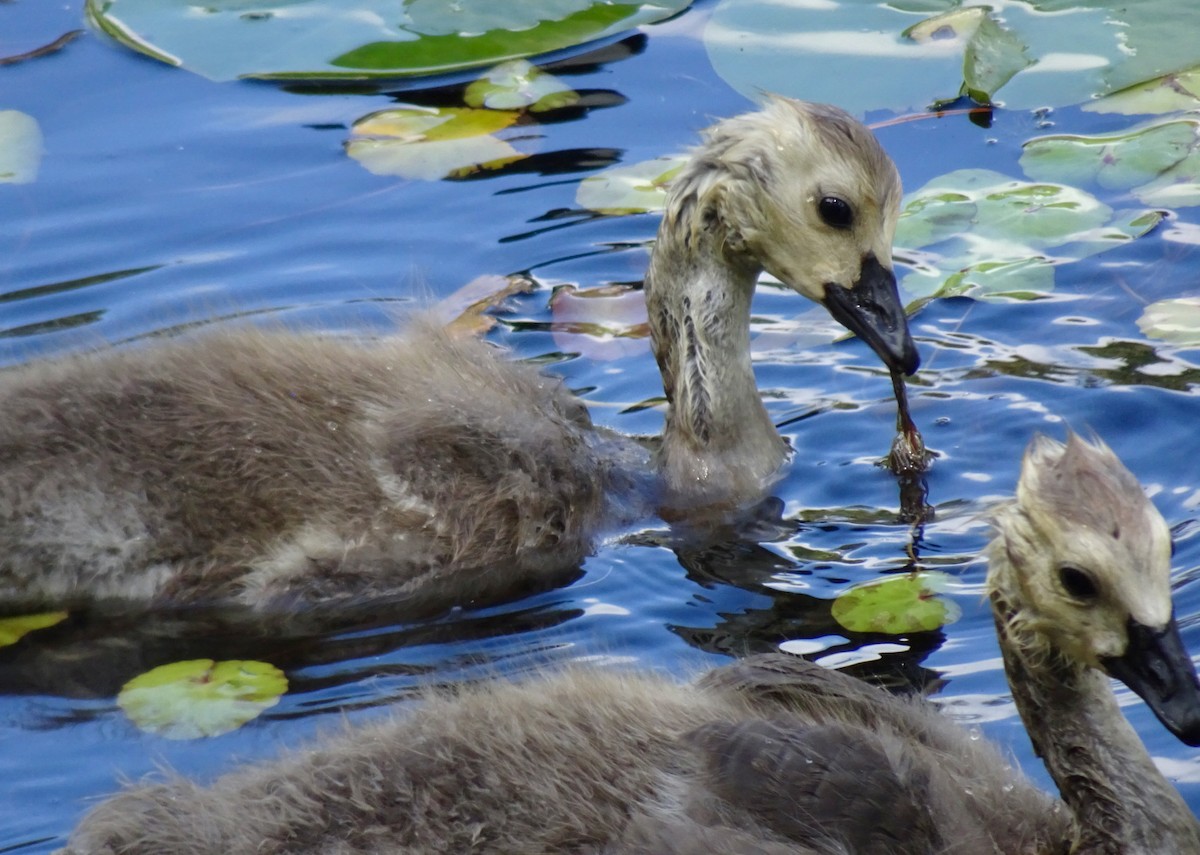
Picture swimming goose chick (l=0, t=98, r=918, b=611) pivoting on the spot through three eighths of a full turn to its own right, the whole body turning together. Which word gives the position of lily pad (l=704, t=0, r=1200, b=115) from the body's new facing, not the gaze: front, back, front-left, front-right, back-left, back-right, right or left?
back

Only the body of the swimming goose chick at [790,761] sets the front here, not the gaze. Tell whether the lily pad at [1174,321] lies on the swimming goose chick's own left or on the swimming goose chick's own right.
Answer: on the swimming goose chick's own left

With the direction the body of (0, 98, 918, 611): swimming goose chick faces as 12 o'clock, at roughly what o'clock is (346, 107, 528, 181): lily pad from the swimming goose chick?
The lily pad is roughly at 9 o'clock from the swimming goose chick.

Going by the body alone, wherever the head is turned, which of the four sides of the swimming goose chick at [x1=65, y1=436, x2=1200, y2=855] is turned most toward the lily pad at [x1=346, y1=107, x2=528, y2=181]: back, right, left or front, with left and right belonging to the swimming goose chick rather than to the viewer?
left

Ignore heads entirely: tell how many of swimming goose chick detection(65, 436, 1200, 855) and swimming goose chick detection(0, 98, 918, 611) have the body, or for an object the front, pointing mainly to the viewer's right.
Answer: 2

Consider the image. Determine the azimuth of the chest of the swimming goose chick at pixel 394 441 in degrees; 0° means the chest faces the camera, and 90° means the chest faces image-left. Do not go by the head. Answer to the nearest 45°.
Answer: approximately 270°

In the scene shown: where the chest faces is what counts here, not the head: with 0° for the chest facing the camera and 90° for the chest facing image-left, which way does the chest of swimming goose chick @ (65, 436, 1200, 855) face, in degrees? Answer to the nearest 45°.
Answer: approximately 270°

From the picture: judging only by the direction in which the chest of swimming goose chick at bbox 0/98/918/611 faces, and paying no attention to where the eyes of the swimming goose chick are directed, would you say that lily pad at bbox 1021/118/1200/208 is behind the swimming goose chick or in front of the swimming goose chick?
in front

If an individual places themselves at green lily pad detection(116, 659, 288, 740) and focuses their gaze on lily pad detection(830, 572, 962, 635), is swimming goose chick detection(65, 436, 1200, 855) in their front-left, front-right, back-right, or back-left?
front-right

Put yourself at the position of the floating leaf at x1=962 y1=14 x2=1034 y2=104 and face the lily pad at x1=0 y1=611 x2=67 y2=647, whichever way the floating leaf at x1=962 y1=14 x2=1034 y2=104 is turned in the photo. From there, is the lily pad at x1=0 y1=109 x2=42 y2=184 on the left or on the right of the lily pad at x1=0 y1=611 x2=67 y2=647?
right

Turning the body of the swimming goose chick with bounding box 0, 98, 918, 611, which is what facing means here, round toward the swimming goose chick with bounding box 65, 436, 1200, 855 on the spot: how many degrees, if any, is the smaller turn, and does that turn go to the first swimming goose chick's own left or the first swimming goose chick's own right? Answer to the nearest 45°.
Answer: approximately 45° to the first swimming goose chick's own right

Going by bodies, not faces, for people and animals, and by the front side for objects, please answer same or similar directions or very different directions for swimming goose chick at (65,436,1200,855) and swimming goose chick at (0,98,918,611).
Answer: same or similar directions

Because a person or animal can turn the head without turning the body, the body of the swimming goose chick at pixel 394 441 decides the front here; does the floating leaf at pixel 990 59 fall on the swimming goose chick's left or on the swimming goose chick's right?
on the swimming goose chick's left

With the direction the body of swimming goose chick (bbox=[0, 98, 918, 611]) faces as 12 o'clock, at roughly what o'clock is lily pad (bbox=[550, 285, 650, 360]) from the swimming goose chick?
The lily pad is roughly at 10 o'clock from the swimming goose chick.
